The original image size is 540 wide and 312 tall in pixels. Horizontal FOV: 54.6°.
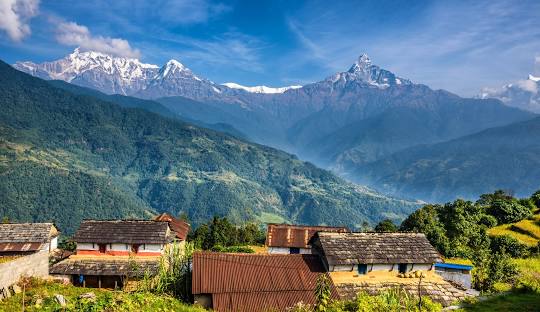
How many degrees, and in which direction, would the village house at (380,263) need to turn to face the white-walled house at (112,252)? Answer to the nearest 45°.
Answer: approximately 90° to its right

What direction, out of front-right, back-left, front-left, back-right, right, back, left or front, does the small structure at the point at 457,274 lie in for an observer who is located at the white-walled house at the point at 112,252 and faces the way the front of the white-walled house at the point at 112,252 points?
front-left

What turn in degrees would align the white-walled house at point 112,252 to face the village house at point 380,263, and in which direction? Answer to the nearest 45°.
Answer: approximately 45° to its left

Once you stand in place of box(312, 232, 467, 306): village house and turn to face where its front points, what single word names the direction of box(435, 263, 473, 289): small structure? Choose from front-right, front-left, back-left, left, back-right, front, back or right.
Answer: back-left

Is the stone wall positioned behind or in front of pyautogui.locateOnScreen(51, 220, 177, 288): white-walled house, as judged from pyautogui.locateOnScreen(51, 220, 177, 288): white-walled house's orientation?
in front

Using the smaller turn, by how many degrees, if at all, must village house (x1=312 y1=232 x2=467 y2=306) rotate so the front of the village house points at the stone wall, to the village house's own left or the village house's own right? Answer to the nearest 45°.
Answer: approximately 90° to the village house's own right

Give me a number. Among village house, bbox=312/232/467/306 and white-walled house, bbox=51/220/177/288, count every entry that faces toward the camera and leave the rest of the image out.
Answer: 2

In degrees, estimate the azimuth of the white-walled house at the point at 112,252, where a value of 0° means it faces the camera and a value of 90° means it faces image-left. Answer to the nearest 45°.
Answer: approximately 0°

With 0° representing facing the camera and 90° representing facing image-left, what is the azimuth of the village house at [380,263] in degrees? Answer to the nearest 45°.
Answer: approximately 0°
